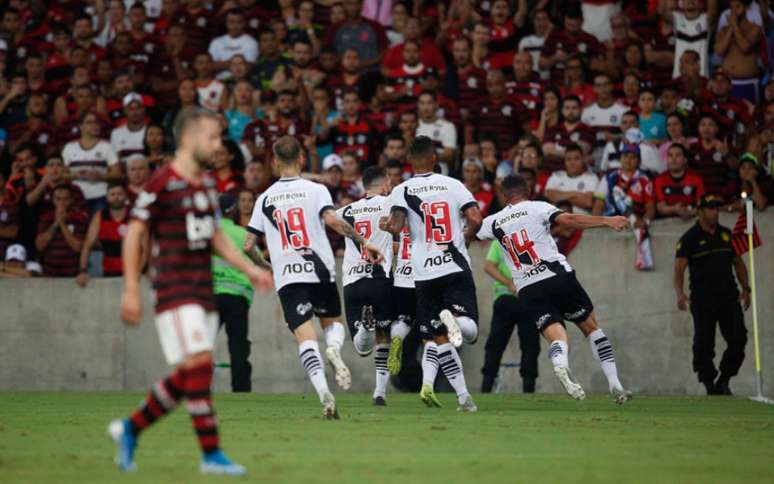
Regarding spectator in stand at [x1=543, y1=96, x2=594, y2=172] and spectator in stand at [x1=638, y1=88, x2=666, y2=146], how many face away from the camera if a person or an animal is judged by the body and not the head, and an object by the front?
0

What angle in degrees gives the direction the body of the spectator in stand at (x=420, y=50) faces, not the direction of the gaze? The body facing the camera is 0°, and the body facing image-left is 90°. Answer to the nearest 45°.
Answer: approximately 0°

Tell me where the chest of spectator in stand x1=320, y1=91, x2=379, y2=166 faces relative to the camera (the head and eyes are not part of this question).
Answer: toward the camera

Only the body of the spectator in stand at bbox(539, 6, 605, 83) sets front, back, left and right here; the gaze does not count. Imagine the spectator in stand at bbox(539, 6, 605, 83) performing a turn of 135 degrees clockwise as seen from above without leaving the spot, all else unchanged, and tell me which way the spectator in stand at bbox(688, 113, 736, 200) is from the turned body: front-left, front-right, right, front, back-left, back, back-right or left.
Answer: back

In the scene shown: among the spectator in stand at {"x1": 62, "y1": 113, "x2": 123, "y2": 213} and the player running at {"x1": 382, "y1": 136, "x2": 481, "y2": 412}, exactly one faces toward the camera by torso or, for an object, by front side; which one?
the spectator in stand

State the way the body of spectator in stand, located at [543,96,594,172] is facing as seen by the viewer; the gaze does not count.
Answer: toward the camera

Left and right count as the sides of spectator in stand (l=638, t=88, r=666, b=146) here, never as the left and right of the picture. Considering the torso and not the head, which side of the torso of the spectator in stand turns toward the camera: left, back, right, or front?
front

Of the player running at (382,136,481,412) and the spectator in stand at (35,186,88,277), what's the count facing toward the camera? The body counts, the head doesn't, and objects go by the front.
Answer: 1

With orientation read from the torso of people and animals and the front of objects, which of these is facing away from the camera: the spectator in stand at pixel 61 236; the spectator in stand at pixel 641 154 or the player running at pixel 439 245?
the player running

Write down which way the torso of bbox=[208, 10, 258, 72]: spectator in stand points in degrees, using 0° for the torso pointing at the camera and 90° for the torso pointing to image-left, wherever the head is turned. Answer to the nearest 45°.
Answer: approximately 0°

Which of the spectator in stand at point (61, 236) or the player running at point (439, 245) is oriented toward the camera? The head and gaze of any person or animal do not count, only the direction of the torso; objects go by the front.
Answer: the spectator in stand

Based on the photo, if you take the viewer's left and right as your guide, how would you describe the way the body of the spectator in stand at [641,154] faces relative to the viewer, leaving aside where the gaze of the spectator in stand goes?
facing the viewer

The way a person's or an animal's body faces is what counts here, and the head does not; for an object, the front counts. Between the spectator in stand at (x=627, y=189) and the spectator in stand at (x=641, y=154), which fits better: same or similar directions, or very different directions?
same or similar directions

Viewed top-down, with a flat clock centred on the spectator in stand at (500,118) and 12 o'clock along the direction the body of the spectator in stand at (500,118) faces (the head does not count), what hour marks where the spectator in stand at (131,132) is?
the spectator in stand at (131,132) is roughly at 3 o'clock from the spectator in stand at (500,118).

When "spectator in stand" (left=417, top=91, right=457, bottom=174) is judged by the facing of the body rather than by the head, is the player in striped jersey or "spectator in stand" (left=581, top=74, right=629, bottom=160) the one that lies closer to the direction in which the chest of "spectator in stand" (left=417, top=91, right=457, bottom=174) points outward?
the player in striped jersey
